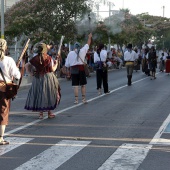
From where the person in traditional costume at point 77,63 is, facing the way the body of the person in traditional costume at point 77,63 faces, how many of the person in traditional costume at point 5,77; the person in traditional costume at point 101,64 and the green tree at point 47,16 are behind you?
1

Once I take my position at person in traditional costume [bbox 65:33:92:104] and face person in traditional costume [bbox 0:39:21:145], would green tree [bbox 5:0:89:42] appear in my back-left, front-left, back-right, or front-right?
back-right
